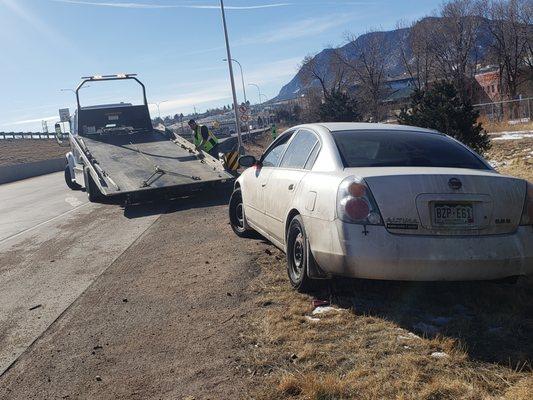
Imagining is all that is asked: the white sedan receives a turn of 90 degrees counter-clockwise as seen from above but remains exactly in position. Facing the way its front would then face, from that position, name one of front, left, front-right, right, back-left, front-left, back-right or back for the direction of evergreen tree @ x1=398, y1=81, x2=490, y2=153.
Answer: back-right

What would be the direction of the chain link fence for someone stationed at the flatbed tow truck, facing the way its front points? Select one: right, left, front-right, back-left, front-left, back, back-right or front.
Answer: right

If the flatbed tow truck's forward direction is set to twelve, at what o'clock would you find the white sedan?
The white sedan is roughly at 7 o'clock from the flatbed tow truck.

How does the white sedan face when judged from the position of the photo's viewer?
facing away from the viewer and to the left of the viewer

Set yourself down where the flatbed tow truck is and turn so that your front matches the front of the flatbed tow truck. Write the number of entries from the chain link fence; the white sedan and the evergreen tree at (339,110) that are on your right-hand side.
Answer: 2

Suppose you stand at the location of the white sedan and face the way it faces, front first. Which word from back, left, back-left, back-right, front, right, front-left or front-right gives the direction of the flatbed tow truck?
front

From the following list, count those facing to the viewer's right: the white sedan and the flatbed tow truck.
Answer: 0

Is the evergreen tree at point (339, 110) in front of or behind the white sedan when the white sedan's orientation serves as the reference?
in front

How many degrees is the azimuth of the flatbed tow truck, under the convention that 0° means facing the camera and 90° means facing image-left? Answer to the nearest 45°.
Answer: approximately 135°

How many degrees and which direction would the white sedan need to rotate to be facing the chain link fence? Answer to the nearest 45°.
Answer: approximately 45° to its right
